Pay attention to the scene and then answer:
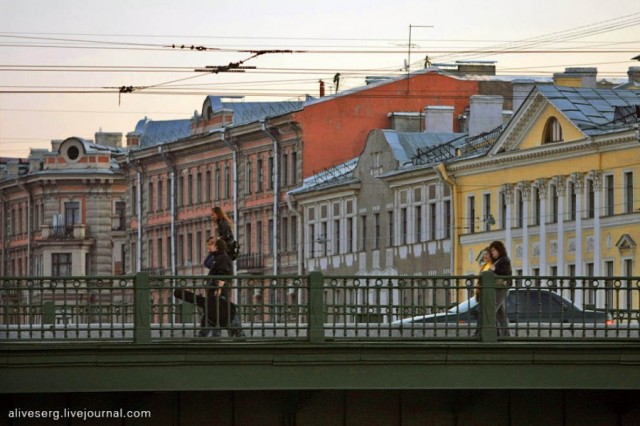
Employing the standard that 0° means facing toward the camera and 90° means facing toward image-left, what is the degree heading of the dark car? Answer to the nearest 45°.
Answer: approximately 90°
